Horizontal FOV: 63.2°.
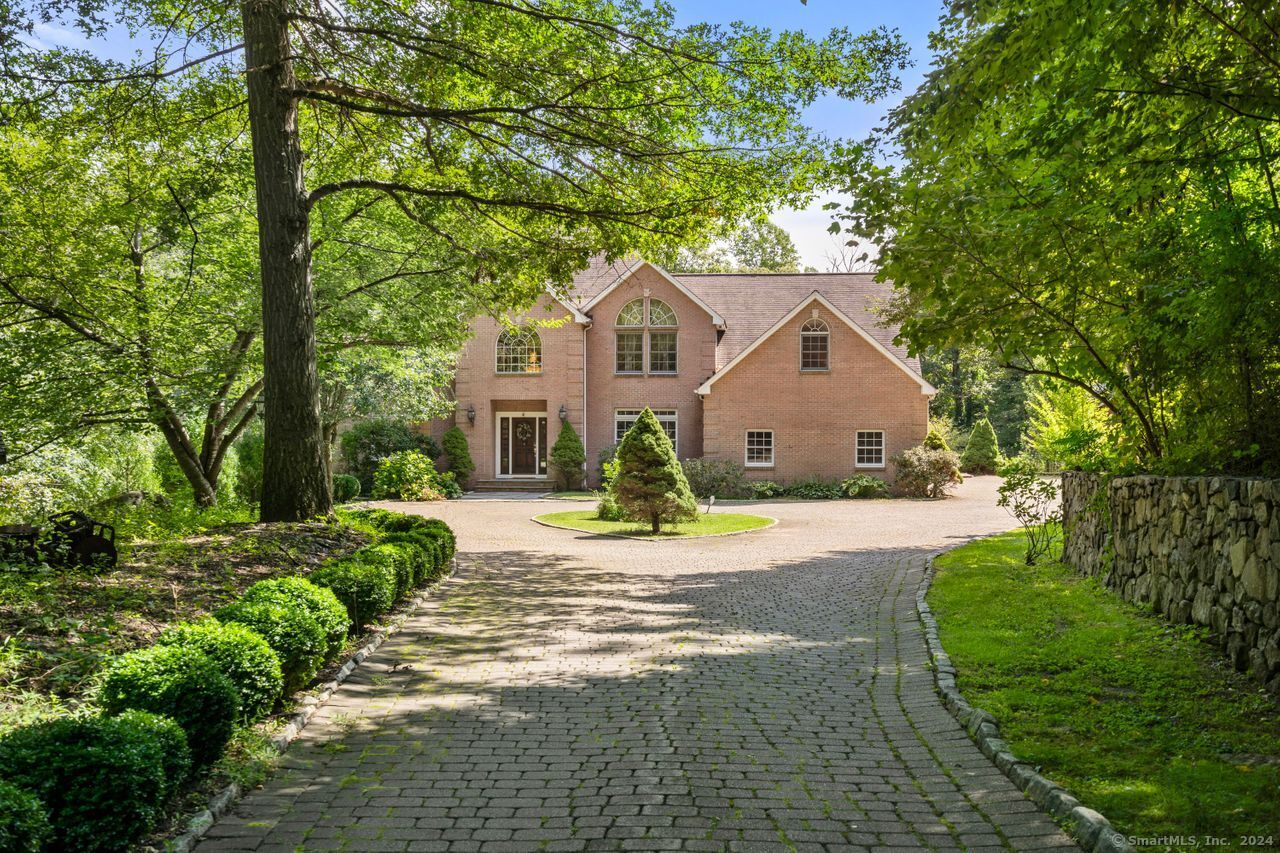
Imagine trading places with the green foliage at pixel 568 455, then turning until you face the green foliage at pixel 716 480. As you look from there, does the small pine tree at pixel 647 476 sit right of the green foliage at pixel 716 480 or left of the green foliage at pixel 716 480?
right

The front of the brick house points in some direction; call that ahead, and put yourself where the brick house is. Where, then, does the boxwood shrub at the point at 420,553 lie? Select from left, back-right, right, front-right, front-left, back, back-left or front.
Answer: front

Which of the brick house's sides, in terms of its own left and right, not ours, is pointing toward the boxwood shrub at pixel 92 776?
front

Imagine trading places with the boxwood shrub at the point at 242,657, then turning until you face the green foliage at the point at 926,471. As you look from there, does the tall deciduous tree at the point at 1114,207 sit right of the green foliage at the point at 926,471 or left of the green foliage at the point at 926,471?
right

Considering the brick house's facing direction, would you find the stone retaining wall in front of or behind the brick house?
in front

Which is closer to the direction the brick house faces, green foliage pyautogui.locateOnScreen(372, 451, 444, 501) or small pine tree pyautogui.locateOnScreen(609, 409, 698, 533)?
the small pine tree

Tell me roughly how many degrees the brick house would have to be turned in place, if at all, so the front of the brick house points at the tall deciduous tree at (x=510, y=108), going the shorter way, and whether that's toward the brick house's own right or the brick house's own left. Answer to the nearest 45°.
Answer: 0° — it already faces it

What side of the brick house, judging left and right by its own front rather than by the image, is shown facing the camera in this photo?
front

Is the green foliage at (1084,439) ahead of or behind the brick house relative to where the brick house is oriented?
ahead

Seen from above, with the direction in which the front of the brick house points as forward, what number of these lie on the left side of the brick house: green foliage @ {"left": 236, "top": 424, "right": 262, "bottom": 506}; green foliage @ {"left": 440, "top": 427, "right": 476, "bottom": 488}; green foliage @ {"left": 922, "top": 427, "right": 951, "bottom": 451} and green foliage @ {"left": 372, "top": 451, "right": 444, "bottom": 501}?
1

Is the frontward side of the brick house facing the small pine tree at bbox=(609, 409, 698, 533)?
yes

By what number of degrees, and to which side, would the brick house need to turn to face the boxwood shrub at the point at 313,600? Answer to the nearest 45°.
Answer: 0° — it already faces it

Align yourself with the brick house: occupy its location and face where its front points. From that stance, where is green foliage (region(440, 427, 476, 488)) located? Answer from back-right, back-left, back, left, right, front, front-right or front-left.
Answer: right

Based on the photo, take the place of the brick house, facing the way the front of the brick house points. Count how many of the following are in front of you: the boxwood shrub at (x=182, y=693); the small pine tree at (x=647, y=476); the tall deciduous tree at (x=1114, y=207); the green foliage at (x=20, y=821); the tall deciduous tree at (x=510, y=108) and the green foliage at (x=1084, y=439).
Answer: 6

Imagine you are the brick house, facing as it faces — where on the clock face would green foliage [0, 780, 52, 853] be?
The green foliage is roughly at 12 o'clock from the brick house.
